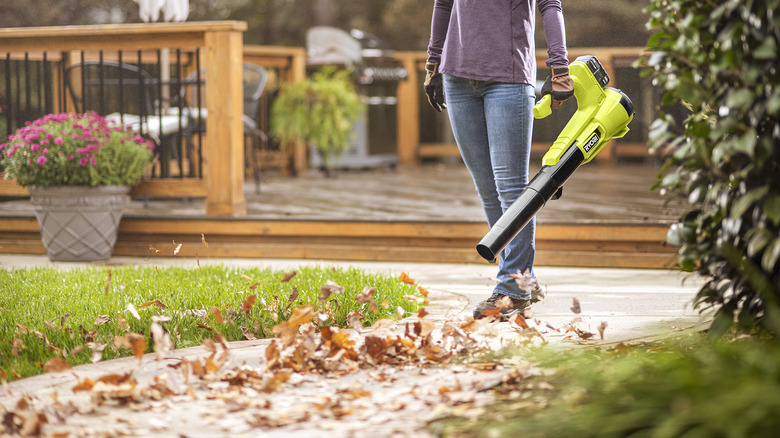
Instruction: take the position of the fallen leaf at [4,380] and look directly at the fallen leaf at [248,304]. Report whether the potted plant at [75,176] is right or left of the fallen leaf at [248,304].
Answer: left

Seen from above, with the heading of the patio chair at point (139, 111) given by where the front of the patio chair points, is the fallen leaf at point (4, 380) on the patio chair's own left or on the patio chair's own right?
on the patio chair's own right

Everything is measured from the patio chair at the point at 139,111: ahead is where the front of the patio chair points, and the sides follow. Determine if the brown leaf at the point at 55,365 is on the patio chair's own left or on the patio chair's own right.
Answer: on the patio chair's own right

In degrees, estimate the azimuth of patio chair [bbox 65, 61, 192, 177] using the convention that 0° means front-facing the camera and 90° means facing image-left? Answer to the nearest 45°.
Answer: approximately 315°

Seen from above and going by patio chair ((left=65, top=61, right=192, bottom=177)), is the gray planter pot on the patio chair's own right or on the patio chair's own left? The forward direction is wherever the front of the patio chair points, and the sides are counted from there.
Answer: on the patio chair's own right
